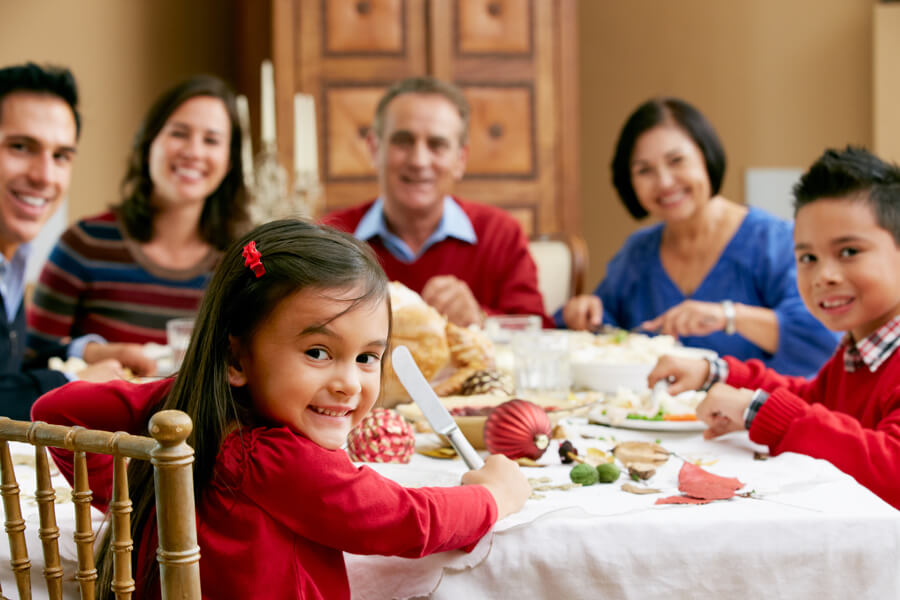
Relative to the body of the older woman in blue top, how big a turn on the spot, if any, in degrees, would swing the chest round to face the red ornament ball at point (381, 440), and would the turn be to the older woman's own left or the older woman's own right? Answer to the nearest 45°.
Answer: approximately 45° to the older woman's own left

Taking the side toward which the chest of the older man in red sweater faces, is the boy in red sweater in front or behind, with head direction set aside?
in front

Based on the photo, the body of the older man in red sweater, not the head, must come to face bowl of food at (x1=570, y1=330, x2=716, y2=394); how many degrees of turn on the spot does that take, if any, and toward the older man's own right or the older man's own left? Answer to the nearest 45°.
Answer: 0° — they already face it

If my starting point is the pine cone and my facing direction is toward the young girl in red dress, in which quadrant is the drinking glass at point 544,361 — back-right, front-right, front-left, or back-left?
back-left

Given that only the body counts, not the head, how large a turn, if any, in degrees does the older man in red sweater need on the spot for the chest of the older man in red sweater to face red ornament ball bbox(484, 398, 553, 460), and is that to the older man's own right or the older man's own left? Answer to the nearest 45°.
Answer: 0° — they already face it

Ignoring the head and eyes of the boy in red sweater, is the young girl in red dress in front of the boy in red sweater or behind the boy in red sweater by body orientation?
in front

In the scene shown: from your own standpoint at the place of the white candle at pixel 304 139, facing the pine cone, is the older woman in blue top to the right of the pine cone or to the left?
left

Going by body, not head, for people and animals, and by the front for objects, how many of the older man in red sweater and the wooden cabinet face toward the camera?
2

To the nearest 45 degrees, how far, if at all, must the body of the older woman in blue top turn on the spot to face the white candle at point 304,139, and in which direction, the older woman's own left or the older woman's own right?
approximately 45° to the older woman's own right

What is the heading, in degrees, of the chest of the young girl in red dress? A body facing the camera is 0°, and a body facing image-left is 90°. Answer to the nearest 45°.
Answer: approximately 225°

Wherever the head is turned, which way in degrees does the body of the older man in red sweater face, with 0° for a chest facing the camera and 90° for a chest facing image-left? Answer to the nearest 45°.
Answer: approximately 0°
